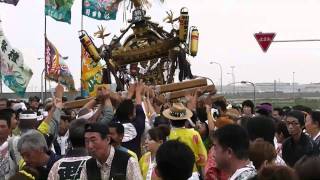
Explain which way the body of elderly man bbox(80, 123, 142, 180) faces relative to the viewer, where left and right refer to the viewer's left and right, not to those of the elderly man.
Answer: facing the viewer and to the left of the viewer

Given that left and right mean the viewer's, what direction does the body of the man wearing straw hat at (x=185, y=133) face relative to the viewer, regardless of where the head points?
facing away from the viewer

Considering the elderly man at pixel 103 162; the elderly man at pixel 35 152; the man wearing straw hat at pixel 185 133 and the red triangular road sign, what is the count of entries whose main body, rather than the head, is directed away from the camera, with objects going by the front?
1

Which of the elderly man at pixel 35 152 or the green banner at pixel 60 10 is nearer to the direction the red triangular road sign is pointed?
the elderly man

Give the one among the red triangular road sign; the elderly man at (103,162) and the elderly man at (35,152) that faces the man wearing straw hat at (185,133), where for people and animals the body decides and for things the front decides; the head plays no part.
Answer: the red triangular road sign

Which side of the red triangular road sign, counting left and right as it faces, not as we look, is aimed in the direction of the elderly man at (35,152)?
front

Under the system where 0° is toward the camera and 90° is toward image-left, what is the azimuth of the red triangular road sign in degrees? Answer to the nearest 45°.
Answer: approximately 0°
